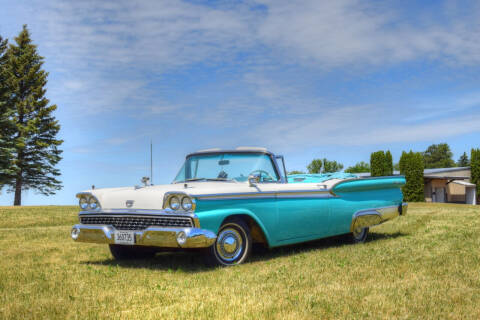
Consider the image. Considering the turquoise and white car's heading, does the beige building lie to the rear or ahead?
to the rear

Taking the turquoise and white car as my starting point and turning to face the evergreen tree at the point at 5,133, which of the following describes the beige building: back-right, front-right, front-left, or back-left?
front-right

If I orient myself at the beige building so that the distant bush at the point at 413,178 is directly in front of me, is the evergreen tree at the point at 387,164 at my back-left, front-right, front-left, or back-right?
front-right

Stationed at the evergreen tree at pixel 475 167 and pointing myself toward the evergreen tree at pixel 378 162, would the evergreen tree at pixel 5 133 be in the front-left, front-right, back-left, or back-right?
front-left

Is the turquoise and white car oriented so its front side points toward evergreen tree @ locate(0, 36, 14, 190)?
no

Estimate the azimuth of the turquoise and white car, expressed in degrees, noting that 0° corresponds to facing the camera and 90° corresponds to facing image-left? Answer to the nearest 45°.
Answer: approximately 45°

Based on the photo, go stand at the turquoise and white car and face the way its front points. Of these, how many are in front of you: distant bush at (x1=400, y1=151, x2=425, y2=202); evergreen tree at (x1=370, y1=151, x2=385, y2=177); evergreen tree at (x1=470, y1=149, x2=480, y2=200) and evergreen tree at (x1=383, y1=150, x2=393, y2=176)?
0

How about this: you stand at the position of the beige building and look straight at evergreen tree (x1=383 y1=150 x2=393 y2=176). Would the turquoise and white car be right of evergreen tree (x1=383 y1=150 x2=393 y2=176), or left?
left

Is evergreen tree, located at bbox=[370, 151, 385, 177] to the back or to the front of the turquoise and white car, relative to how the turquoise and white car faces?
to the back

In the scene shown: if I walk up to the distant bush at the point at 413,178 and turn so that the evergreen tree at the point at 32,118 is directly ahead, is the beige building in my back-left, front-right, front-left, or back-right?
back-right

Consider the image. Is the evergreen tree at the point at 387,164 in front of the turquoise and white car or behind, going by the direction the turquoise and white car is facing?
behind

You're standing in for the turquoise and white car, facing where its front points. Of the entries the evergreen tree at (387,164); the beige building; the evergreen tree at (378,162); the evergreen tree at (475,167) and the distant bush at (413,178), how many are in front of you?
0

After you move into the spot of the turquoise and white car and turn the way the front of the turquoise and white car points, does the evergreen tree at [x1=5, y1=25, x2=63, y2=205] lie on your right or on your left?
on your right

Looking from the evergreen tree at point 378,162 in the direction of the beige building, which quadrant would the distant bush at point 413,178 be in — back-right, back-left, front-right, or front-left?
front-right

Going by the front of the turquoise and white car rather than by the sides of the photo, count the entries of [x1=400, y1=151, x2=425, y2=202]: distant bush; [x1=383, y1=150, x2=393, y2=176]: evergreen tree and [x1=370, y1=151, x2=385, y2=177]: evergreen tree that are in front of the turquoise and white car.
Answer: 0
